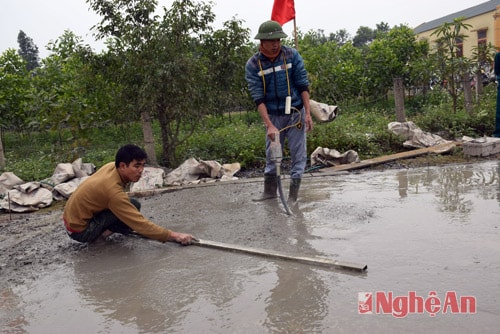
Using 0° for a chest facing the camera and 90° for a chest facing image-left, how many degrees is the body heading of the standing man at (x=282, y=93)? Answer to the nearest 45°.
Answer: approximately 0°

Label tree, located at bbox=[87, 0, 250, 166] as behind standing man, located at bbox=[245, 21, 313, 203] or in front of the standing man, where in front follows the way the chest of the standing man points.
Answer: behind

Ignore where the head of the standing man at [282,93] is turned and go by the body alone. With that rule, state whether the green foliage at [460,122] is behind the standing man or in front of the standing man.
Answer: behind

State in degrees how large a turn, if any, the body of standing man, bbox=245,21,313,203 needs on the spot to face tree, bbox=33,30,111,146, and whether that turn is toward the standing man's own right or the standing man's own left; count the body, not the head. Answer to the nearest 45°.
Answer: approximately 135° to the standing man's own right

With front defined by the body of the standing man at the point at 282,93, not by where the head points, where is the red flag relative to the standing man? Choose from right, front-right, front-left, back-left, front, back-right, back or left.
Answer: back

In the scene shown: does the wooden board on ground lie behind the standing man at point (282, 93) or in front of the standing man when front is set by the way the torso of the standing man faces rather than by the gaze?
behind

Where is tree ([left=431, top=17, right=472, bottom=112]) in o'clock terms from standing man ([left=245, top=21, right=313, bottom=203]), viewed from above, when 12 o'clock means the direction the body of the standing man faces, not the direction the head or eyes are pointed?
The tree is roughly at 7 o'clock from the standing man.
